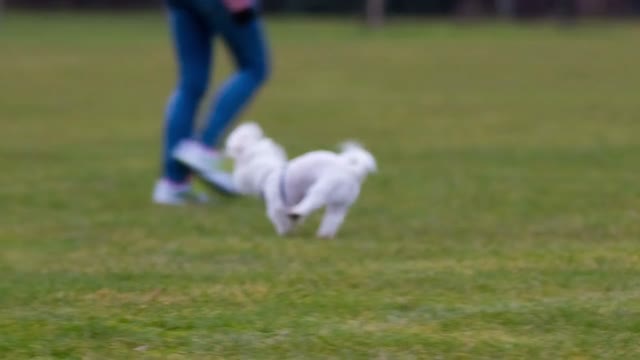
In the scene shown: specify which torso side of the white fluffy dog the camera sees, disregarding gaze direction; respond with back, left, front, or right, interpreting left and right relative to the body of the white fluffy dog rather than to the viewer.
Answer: left
